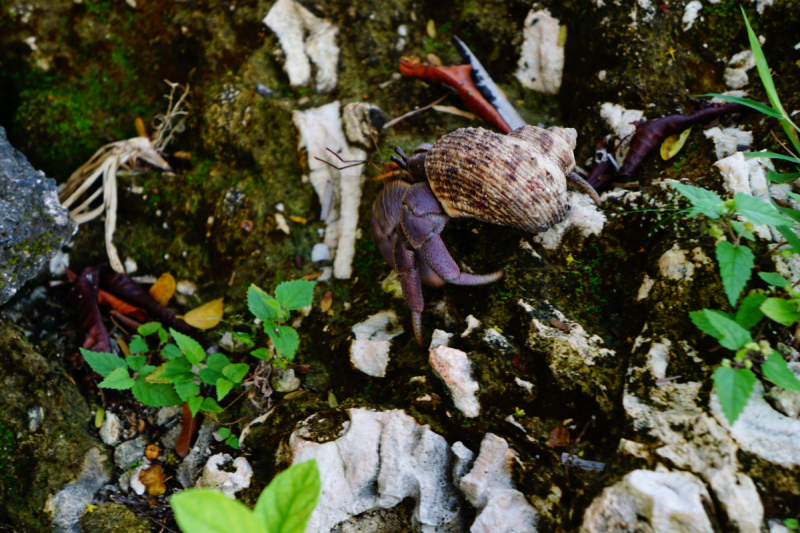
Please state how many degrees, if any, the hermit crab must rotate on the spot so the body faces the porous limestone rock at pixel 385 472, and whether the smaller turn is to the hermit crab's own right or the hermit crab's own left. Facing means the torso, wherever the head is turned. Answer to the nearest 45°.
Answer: approximately 90° to the hermit crab's own left

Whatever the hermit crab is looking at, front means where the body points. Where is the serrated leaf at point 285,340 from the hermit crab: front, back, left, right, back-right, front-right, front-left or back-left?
front-left

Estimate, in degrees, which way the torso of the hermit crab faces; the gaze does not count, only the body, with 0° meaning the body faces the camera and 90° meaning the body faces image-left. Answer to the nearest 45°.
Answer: approximately 90°

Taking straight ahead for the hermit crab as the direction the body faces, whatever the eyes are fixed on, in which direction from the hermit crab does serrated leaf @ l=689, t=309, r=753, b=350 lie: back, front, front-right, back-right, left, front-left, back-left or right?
back-left

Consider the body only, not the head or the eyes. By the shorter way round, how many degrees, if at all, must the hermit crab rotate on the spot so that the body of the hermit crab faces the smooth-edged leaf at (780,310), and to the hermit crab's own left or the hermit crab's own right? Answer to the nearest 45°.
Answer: approximately 135° to the hermit crab's own left

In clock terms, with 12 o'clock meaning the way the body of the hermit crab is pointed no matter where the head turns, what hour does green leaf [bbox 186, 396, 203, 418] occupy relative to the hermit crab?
The green leaf is roughly at 11 o'clock from the hermit crab.

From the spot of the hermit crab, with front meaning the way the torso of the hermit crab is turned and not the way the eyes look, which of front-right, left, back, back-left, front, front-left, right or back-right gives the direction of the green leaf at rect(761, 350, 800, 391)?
back-left

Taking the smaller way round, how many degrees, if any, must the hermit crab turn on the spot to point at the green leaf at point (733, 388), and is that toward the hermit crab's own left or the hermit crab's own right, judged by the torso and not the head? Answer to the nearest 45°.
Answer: approximately 135° to the hermit crab's own left

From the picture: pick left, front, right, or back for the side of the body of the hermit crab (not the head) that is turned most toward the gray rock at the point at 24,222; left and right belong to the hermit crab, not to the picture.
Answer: front

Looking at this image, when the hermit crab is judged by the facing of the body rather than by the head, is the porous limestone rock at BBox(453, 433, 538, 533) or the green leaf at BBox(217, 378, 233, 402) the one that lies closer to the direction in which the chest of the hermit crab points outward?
the green leaf

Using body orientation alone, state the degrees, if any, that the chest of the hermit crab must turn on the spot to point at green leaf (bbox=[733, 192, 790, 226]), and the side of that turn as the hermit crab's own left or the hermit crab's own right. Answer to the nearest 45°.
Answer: approximately 135° to the hermit crab's own left

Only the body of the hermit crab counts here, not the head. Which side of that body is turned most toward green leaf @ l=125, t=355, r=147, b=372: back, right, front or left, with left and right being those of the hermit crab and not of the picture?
front

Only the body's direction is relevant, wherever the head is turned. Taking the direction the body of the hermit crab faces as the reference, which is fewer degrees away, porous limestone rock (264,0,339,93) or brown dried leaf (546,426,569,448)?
the porous limestone rock

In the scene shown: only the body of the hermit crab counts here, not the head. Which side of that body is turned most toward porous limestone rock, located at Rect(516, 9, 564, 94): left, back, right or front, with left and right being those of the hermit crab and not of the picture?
right
